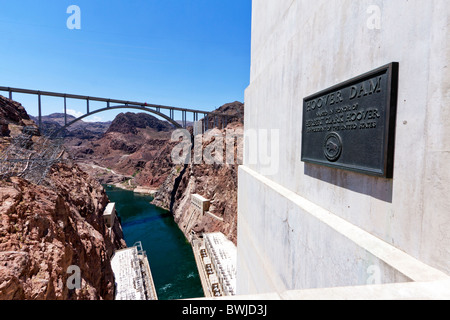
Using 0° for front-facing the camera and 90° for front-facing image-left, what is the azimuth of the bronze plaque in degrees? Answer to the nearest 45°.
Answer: approximately 45°
